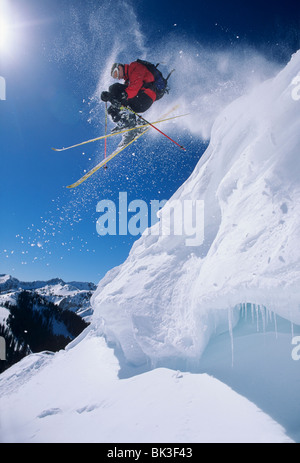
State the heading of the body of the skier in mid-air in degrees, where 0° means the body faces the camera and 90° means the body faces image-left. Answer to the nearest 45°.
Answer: approximately 90°
